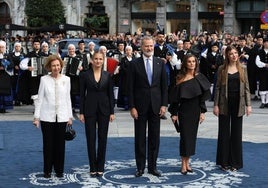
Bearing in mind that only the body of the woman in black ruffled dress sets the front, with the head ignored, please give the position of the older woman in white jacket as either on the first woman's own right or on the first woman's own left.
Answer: on the first woman's own right

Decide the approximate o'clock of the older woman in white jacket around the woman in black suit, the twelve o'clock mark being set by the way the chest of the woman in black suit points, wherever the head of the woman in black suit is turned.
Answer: The older woman in white jacket is roughly at 3 o'clock from the woman in black suit.

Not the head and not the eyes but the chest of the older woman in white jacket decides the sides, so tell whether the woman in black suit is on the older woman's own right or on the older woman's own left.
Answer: on the older woman's own left

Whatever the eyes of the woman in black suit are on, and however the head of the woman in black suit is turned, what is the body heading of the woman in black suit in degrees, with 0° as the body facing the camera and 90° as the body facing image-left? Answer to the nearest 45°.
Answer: approximately 0°

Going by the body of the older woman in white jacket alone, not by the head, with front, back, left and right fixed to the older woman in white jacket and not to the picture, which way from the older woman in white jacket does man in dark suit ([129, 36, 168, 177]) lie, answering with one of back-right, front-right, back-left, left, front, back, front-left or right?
left

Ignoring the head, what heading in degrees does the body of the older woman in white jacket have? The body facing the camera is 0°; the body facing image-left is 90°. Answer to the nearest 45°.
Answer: approximately 0°

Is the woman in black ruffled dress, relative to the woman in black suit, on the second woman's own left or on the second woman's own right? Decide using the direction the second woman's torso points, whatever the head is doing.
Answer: on the second woman's own left

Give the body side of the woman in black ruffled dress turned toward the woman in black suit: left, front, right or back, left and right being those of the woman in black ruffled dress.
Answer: right

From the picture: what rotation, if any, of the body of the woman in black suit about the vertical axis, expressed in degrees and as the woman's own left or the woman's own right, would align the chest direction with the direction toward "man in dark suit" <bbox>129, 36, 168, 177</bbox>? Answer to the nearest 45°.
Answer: approximately 90° to the woman's own left
